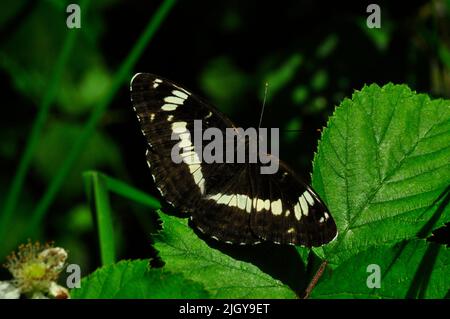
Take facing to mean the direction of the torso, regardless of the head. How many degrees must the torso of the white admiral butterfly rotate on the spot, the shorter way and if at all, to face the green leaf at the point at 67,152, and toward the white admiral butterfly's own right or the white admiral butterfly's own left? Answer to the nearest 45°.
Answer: approximately 90° to the white admiral butterfly's own left

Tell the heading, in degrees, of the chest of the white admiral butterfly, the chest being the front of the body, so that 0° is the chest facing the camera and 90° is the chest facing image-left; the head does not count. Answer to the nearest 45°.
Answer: approximately 225°
